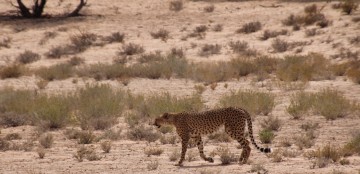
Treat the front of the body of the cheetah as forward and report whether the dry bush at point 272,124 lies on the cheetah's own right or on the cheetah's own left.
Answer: on the cheetah's own right

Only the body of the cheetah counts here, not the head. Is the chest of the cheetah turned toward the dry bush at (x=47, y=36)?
no

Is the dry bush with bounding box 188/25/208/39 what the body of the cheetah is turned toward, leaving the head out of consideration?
no

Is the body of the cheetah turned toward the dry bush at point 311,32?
no

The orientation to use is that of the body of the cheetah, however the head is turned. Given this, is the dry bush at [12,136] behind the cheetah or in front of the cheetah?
in front

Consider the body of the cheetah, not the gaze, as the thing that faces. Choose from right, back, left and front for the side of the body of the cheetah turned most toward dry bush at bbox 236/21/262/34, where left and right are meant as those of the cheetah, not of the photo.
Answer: right

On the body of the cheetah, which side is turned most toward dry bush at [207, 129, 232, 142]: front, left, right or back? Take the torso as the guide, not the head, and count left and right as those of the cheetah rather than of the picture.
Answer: right

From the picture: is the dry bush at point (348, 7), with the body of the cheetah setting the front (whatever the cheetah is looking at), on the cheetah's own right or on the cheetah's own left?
on the cheetah's own right

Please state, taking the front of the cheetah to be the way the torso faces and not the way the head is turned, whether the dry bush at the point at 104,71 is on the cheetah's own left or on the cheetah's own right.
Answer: on the cheetah's own right

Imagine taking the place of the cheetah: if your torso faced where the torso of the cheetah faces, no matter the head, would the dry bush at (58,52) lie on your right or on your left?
on your right

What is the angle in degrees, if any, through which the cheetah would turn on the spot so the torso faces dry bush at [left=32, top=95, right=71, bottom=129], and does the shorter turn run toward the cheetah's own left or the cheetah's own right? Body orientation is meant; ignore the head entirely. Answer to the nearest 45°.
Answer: approximately 45° to the cheetah's own right

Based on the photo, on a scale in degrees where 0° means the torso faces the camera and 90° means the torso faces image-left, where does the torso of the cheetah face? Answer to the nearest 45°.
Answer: approximately 90°

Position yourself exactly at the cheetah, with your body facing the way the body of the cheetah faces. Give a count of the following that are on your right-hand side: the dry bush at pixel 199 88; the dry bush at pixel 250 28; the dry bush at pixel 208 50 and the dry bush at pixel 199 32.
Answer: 4
